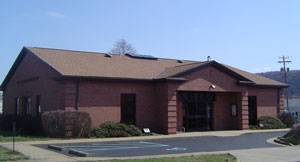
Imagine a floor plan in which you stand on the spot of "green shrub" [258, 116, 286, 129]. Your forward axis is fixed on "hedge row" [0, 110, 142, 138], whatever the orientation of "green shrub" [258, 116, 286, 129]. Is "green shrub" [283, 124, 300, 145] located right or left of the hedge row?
left

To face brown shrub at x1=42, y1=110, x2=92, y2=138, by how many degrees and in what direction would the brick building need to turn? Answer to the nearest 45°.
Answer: approximately 90° to its right

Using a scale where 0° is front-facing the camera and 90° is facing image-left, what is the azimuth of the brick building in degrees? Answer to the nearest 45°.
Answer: approximately 315°

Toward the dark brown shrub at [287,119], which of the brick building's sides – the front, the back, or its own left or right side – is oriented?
left

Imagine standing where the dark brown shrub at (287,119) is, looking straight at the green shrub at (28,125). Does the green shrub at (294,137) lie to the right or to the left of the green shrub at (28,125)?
left
